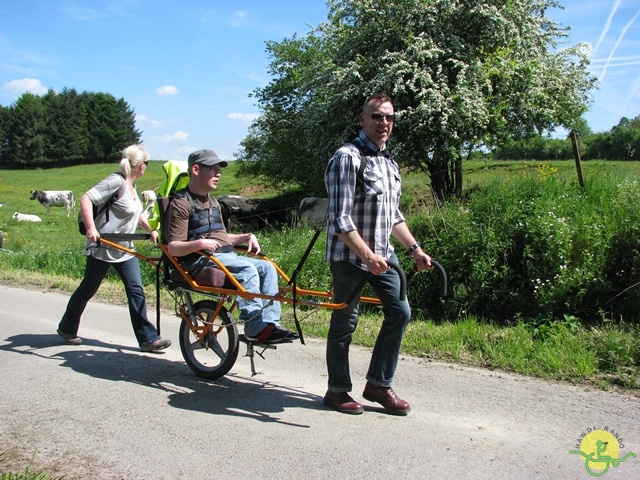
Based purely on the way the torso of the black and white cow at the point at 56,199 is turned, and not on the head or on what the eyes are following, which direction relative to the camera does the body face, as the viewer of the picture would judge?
to the viewer's left

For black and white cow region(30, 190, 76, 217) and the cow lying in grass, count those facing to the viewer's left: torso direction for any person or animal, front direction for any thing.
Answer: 2

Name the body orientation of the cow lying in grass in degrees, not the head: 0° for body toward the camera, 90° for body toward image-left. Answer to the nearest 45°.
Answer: approximately 90°

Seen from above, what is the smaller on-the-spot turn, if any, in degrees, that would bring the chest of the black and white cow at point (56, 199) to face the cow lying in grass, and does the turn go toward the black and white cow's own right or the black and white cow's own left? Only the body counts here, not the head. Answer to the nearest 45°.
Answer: approximately 90° to the black and white cow's own left

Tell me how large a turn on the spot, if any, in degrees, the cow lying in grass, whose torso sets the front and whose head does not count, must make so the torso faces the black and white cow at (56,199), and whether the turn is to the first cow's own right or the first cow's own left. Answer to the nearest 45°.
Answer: approximately 90° to the first cow's own right

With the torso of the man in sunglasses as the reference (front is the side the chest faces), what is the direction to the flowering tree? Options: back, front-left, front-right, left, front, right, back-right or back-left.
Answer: back-left

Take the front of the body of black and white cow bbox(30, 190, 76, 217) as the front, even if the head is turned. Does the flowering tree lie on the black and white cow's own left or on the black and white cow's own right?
on the black and white cow's own left
